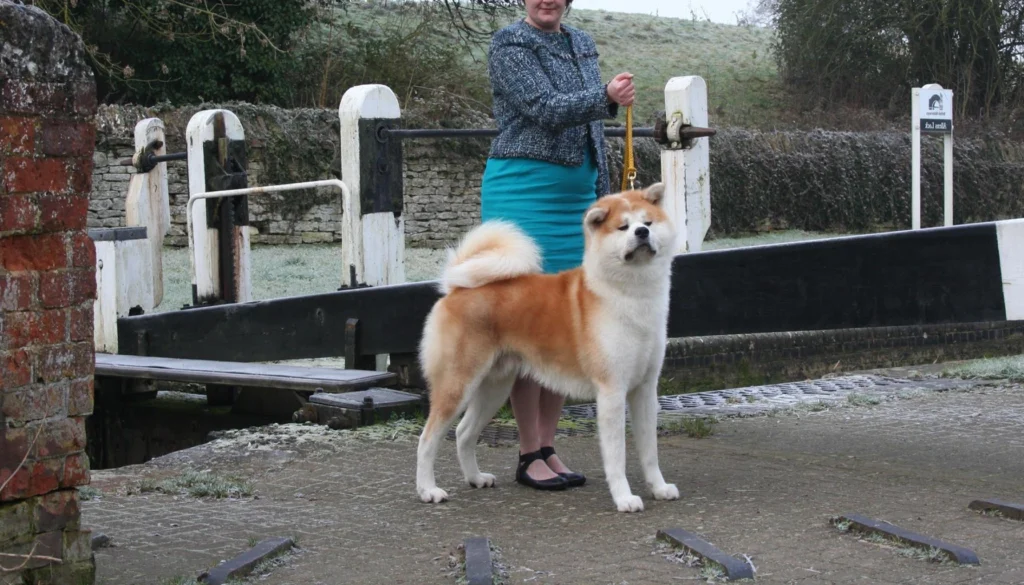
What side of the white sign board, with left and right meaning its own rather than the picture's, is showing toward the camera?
front

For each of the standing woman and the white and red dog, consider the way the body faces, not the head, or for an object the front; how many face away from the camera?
0

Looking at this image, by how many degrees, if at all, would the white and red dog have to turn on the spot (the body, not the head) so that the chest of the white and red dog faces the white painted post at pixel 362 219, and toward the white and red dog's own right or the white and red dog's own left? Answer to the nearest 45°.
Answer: approximately 135° to the white and red dog's own left

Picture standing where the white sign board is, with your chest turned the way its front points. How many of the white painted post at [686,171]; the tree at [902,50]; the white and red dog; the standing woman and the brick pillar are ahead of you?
4

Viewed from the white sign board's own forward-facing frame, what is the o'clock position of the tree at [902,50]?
The tree is roughly at 6 o'clock from the white sign board.

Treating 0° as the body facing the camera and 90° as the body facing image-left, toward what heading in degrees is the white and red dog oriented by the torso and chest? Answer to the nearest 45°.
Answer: approximately 315°

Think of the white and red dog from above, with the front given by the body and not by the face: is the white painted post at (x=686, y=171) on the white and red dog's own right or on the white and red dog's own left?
on the white and red dog's own left

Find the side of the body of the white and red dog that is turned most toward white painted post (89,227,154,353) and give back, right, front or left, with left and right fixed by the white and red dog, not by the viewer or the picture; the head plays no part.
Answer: back

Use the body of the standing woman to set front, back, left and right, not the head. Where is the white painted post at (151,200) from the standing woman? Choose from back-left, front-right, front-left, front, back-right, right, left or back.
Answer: back

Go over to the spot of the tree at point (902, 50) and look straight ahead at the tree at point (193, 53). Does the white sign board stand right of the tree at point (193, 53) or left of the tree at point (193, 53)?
left

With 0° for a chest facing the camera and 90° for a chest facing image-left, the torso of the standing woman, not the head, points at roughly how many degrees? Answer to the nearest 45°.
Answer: approximately 315°
